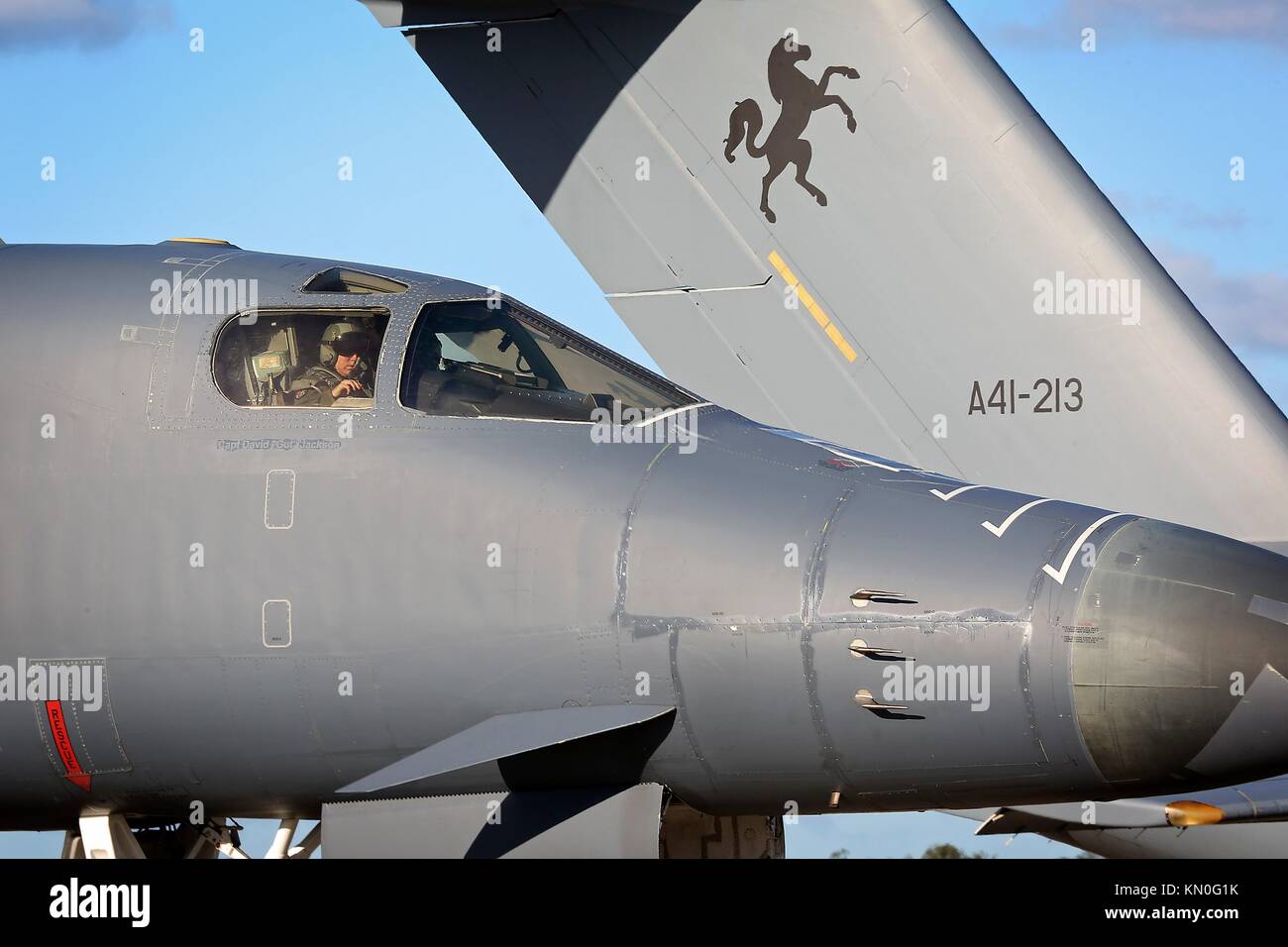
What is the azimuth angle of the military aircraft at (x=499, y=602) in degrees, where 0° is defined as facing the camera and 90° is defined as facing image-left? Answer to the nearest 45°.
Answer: approximately 270°

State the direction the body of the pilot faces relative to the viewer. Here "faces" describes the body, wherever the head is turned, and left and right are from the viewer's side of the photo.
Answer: facing the viewer and to the right of the viewer
